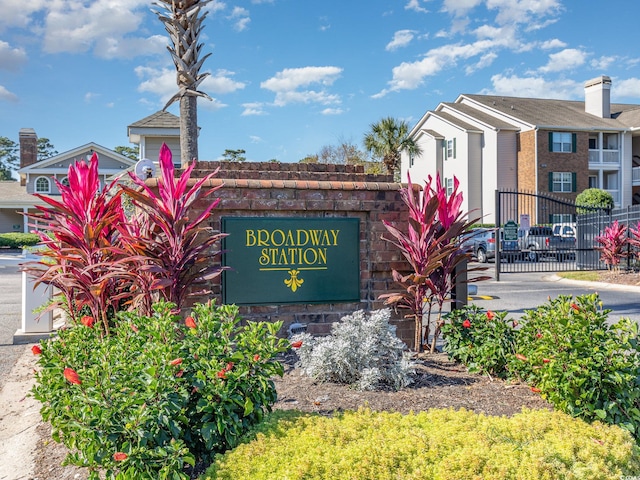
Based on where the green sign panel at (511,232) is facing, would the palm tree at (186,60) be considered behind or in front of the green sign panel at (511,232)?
in front

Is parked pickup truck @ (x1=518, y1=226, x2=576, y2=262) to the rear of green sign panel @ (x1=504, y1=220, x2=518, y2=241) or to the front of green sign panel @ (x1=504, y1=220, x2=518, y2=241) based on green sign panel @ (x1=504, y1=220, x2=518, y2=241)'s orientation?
to the rear

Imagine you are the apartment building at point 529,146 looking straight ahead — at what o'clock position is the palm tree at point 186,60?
The palm tree is roughly at 2 o'clock from the apartment building.

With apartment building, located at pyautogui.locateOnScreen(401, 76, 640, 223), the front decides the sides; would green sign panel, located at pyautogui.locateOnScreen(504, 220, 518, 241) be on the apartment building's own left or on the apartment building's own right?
on the apartment building's own right

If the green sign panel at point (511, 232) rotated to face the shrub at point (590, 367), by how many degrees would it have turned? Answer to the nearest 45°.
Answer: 0° — it already faces it

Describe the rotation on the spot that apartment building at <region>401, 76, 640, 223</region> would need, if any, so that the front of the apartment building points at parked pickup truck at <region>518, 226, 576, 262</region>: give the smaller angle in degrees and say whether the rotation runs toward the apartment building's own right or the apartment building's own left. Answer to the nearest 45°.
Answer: approximately 45° to the apartment building's own right

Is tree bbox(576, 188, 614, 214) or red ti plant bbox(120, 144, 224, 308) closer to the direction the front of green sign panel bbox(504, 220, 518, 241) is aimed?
the red ti plant

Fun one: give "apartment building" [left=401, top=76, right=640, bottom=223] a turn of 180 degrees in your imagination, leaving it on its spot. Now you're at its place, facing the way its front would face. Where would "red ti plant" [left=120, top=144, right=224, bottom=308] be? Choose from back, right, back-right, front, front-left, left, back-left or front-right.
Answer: back-left

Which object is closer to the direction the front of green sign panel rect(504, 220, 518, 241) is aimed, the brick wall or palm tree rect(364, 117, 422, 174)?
the brick wall

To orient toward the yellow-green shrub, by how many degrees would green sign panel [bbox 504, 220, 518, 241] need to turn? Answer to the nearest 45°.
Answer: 0° — it already faces it

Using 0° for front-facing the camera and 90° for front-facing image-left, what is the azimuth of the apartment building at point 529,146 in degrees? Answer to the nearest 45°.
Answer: approximately 315°

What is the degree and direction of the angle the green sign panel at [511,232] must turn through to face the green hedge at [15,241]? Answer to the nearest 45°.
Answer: approximately 90° to its right

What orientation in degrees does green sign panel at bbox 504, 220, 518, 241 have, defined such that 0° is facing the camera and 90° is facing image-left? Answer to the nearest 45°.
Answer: approximately 0°

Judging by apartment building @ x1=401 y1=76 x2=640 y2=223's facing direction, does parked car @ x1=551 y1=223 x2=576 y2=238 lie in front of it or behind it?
in front
